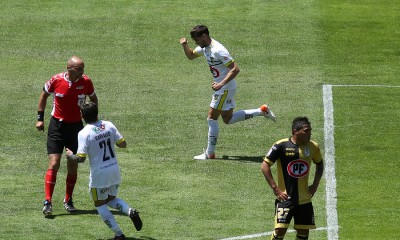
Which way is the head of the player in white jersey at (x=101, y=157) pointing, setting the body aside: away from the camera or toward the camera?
away from the camera

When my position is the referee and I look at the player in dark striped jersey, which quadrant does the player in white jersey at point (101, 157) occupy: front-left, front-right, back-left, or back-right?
front-right

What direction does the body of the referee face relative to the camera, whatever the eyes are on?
toward the camera

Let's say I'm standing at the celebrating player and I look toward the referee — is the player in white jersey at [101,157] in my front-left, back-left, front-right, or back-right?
front-left

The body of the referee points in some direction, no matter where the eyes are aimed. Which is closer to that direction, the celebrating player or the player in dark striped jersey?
the player in dark striped jersey

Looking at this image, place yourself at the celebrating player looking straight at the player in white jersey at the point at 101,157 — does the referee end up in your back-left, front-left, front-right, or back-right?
front-right

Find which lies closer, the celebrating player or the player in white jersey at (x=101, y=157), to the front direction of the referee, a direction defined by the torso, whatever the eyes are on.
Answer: the player in white jersey

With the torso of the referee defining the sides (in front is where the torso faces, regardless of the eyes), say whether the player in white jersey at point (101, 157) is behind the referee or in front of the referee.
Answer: in front

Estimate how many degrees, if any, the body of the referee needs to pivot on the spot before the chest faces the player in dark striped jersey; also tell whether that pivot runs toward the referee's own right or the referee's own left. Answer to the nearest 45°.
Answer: approximately 45° to the referee's own left

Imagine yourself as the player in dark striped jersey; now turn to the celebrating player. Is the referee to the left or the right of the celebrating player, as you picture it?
left

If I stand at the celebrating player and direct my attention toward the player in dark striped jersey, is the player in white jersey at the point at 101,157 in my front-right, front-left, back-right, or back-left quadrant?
front-right
